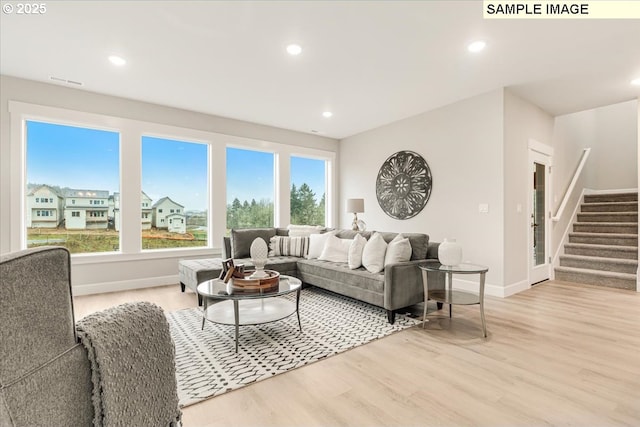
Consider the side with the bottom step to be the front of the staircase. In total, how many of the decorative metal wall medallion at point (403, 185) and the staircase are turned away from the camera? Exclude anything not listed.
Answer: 0

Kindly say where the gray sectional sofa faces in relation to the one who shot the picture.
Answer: facing the viewer and to the left of the viewer

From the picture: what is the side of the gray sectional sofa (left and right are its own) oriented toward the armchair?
front

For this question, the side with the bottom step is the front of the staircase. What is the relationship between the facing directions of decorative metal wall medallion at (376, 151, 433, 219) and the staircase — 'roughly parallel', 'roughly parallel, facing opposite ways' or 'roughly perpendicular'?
roughly parallel

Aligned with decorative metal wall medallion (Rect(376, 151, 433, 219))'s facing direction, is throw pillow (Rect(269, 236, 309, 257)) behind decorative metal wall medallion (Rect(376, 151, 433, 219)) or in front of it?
in front

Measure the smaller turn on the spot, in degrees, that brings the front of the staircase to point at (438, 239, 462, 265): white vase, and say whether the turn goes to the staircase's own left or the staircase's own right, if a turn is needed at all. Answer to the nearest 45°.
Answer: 0° — it already faces it

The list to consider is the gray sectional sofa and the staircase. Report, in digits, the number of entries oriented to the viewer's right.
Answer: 0

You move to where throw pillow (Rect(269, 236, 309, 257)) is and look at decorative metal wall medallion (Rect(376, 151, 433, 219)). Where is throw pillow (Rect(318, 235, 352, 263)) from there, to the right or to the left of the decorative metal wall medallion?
right

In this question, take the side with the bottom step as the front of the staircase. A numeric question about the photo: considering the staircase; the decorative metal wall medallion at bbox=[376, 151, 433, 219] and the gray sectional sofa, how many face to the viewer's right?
0

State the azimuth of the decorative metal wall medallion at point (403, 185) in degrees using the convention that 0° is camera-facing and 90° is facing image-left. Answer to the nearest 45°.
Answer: approximately 45°

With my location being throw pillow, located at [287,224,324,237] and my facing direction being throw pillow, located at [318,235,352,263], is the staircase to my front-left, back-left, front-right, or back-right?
front-left
